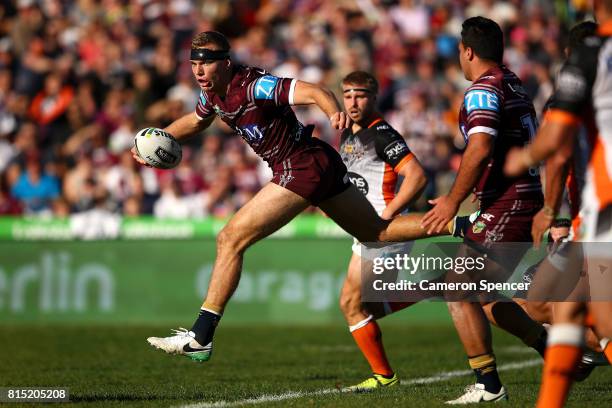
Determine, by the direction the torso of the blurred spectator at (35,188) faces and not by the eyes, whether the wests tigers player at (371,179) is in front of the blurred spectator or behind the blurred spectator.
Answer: in front

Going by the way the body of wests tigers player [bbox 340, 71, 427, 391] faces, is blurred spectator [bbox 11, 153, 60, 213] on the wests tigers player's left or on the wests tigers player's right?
on the wests tigers player's right

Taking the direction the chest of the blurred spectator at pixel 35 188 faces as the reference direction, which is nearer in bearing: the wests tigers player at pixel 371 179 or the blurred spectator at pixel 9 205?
the wests tigers player

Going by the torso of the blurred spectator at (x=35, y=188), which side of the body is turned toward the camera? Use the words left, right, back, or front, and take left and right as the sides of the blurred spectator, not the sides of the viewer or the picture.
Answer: front

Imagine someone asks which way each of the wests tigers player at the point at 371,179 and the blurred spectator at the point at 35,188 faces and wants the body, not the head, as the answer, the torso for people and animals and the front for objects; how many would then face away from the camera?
0
